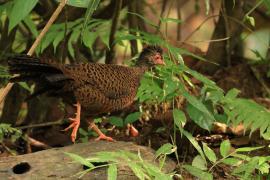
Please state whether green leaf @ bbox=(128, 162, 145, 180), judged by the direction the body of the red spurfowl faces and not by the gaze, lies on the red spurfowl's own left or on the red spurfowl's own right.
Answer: on the red spurfowl's own right

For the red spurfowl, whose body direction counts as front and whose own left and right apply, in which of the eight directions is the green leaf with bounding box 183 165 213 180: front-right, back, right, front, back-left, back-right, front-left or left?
front-right

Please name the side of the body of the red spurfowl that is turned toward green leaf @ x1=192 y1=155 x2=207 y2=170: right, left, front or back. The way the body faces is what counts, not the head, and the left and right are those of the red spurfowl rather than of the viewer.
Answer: front

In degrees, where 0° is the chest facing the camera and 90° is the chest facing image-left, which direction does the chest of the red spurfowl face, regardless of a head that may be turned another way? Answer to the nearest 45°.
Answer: approximately 270°

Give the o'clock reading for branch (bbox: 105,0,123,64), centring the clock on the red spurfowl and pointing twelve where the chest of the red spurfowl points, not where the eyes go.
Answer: The branch is roughly at 10 o'clock from the red spurfowl.

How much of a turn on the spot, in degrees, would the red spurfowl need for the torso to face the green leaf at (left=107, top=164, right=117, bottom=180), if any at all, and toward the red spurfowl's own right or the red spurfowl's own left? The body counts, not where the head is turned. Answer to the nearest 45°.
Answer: approximately 90° to the red spurfowl's own right

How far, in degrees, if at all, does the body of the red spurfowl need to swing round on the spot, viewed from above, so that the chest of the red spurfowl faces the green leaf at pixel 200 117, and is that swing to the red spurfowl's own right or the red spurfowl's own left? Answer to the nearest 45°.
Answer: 0° — it already faces it
